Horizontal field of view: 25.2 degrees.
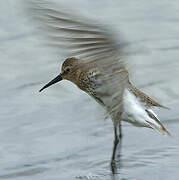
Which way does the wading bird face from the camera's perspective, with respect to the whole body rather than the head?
to the viewer's left
